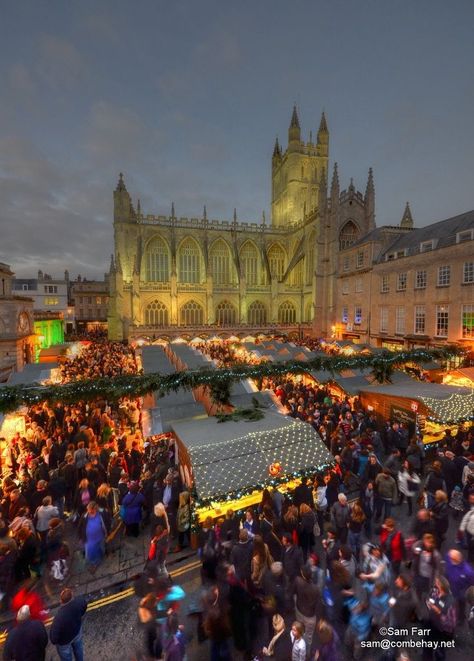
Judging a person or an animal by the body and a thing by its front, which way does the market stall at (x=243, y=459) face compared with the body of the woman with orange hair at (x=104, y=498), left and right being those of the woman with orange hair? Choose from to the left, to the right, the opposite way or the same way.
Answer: the opposite way

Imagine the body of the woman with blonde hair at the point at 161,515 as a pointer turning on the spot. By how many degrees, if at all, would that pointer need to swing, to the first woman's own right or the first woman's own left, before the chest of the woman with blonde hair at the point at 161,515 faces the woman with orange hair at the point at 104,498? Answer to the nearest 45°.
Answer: approximately 45° to the first woman's own left

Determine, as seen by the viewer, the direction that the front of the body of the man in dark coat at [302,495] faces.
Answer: away from the camera

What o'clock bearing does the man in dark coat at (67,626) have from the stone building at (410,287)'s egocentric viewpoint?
The man in dark coat is roughly at 11 o'clock from the stone building.

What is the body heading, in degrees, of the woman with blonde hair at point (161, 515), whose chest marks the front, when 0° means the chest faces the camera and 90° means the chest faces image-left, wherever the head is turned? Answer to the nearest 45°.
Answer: approximately 180°

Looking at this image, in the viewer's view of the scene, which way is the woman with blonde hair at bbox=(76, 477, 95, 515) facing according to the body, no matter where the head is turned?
toward the camera

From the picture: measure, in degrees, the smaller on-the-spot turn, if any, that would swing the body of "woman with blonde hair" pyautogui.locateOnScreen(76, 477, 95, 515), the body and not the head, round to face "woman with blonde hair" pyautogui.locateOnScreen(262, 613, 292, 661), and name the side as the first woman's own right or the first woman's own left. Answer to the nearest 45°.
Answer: approximately 45° to the first woman's own left

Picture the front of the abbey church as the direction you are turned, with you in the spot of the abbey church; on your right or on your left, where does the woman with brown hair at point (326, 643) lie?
on your left

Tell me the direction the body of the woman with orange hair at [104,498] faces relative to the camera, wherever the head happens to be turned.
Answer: away from the camera

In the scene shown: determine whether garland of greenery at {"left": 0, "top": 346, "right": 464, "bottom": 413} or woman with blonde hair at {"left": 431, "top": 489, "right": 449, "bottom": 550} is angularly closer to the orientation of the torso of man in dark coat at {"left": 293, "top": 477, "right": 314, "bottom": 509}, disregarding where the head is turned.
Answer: the garland of greenery

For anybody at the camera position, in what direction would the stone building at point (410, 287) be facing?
facing the viewer and to the left of the viewer

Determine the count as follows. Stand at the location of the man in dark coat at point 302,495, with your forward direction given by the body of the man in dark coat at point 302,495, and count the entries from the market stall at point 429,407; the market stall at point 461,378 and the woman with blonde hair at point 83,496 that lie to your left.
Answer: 1
